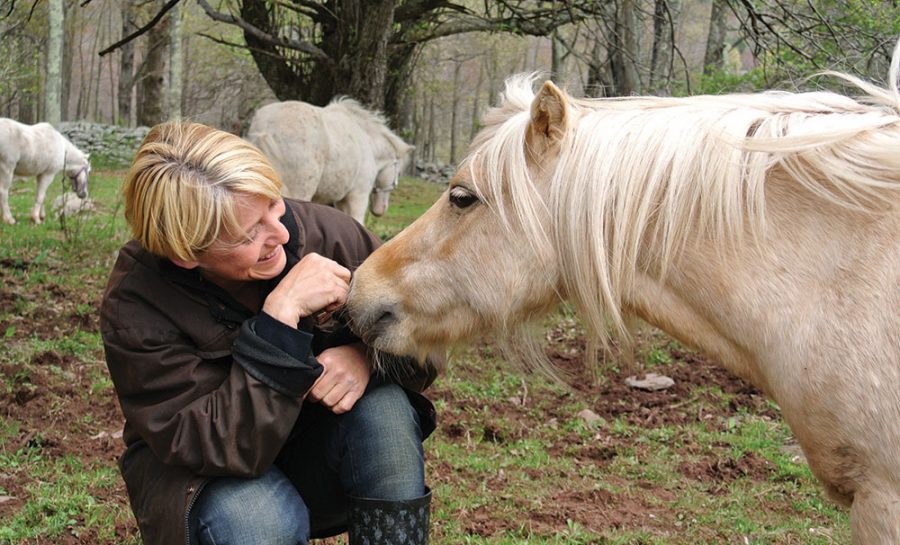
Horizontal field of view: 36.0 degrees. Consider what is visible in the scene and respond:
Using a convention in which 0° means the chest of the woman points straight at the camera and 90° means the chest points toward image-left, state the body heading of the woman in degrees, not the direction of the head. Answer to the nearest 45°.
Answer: approximately 315°

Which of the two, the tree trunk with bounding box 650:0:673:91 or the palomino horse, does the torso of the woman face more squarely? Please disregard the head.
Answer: the palomino horse

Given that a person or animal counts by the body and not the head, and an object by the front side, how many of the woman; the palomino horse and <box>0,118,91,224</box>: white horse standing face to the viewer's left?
1

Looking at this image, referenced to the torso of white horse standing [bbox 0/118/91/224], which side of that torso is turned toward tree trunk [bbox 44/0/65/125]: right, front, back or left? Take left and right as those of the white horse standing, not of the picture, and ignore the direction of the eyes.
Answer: left

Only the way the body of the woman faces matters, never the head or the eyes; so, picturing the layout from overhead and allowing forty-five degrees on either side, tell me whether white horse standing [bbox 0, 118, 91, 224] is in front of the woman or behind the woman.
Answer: behind

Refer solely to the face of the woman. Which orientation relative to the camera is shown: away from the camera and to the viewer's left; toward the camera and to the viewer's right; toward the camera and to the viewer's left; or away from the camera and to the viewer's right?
toward the camera and to the viewer's right

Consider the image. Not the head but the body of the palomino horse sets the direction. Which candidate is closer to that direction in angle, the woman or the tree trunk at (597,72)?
the woman

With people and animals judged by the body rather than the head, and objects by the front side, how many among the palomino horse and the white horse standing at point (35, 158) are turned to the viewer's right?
1

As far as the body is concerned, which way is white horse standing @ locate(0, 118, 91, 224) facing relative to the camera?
to the viewer's right

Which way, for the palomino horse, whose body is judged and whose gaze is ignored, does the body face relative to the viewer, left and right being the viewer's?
facing to the left of the viewer

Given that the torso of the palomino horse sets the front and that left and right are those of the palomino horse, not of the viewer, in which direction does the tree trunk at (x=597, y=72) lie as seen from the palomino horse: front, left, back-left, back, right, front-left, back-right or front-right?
right

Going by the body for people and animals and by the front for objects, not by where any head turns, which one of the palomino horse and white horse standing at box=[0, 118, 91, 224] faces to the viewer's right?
the white horse standing
